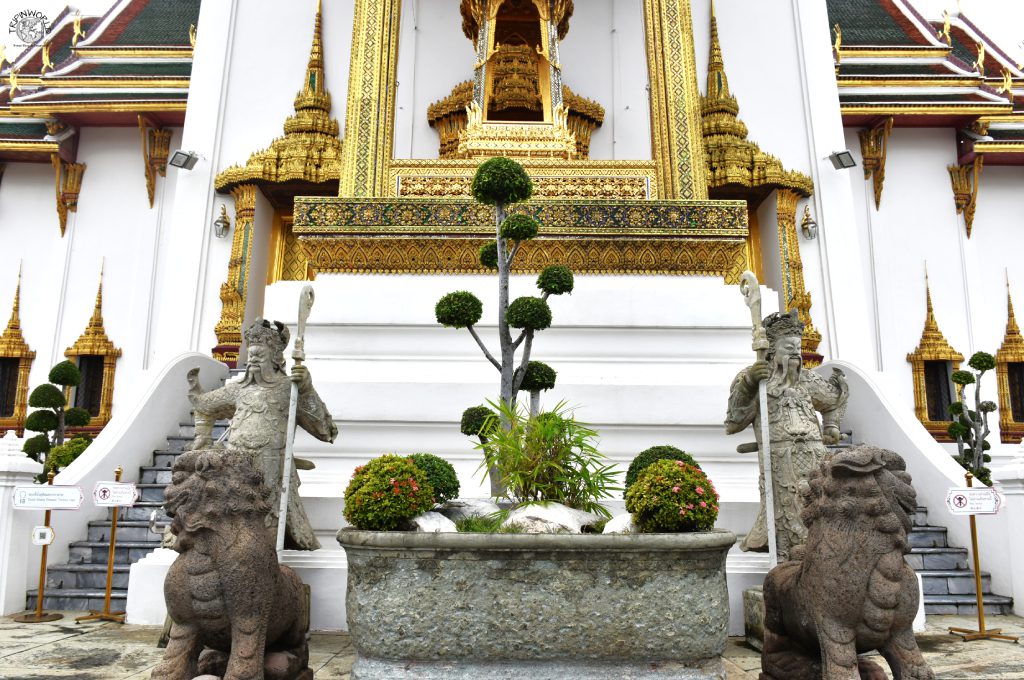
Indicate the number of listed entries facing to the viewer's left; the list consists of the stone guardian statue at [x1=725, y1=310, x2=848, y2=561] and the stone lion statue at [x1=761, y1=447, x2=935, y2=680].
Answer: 0

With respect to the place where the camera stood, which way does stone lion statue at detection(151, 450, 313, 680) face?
facing the viewer and to the left of the viewer

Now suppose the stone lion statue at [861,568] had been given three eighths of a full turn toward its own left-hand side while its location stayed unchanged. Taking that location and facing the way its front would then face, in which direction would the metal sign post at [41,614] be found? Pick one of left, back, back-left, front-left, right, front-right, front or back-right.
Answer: left

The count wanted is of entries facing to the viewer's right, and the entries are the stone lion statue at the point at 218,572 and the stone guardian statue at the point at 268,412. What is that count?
0

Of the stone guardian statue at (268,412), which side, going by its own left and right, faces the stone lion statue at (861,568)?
left

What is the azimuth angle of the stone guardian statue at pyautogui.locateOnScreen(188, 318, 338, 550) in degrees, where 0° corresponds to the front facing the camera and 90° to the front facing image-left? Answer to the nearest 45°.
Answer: approximately 45°

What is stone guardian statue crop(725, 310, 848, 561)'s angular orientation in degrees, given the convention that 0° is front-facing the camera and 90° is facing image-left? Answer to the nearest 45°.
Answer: approximately 315°

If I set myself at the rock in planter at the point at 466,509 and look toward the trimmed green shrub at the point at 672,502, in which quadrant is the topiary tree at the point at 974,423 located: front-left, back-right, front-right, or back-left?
front-left

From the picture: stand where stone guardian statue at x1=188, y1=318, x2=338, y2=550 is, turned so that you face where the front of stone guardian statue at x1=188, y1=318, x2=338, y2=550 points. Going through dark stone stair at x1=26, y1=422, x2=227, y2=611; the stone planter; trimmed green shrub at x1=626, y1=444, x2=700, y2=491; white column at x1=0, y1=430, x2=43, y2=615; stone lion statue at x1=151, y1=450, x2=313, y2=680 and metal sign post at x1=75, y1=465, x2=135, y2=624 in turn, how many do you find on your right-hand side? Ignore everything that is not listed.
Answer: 3

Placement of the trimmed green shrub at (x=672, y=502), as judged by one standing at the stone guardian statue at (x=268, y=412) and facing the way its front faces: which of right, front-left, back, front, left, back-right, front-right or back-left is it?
left

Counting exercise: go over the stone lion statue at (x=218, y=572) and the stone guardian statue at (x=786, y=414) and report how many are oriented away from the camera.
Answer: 0

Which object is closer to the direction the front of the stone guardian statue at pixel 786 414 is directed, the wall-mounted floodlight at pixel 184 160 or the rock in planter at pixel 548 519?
the rock in planter

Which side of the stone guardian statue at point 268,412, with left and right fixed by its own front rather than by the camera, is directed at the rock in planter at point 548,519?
left

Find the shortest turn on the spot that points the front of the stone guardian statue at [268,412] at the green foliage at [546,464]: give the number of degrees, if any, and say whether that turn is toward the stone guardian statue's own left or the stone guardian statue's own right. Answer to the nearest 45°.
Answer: approximately 90° to the stone guardian statue's own left

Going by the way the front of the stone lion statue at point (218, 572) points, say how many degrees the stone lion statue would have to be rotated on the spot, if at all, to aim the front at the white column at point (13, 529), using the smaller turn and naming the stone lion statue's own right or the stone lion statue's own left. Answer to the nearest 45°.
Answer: approximately 90° to the stone lion statue's own right

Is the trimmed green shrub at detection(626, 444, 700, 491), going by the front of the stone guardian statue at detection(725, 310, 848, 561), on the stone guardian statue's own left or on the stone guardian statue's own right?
on the stone guardian statue's own right

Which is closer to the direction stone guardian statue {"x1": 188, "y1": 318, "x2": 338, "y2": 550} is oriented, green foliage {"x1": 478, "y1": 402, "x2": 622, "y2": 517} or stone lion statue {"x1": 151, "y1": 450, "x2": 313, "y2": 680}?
the stone lion statue

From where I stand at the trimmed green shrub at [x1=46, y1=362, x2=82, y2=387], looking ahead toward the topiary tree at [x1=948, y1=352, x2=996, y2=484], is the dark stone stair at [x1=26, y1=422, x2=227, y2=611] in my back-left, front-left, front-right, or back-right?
front-right
